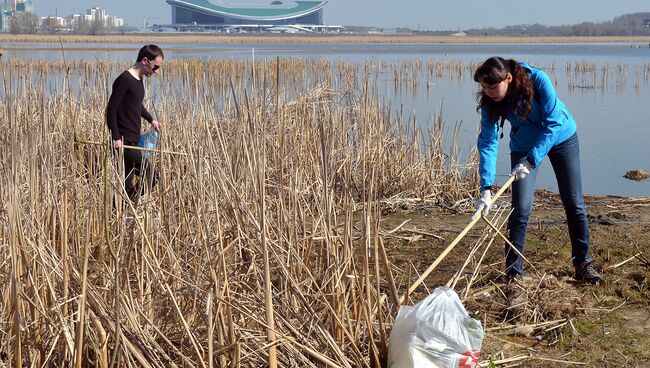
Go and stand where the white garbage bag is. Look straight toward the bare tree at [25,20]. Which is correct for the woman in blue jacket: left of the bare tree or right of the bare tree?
right

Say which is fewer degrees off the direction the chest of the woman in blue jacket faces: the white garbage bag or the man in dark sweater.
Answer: the white garbage bag

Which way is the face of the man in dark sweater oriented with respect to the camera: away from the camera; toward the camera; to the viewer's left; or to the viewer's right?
to the viewer's right

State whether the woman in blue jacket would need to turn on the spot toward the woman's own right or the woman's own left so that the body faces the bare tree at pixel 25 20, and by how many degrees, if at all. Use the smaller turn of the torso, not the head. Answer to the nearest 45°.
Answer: approximately 90° to the woman's own right

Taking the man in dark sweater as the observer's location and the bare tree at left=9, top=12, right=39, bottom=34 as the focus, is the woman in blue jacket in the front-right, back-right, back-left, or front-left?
back-right

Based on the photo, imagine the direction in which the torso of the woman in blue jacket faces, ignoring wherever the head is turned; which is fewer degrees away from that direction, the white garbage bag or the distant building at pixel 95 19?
the white garbage bag

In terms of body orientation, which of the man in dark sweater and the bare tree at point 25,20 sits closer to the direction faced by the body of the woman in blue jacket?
the man in dark sweater

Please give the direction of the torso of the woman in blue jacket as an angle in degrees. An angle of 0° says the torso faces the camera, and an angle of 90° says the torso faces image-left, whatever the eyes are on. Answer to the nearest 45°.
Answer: approximately 45°

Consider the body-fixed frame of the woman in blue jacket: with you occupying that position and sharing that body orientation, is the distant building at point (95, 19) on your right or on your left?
on your right

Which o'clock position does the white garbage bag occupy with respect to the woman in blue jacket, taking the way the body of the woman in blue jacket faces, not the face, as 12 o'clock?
The white garbage bag is roughly at 11 o'clock from the woman in blue jacket.

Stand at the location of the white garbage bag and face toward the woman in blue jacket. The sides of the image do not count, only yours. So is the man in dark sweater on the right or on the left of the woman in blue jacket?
left
